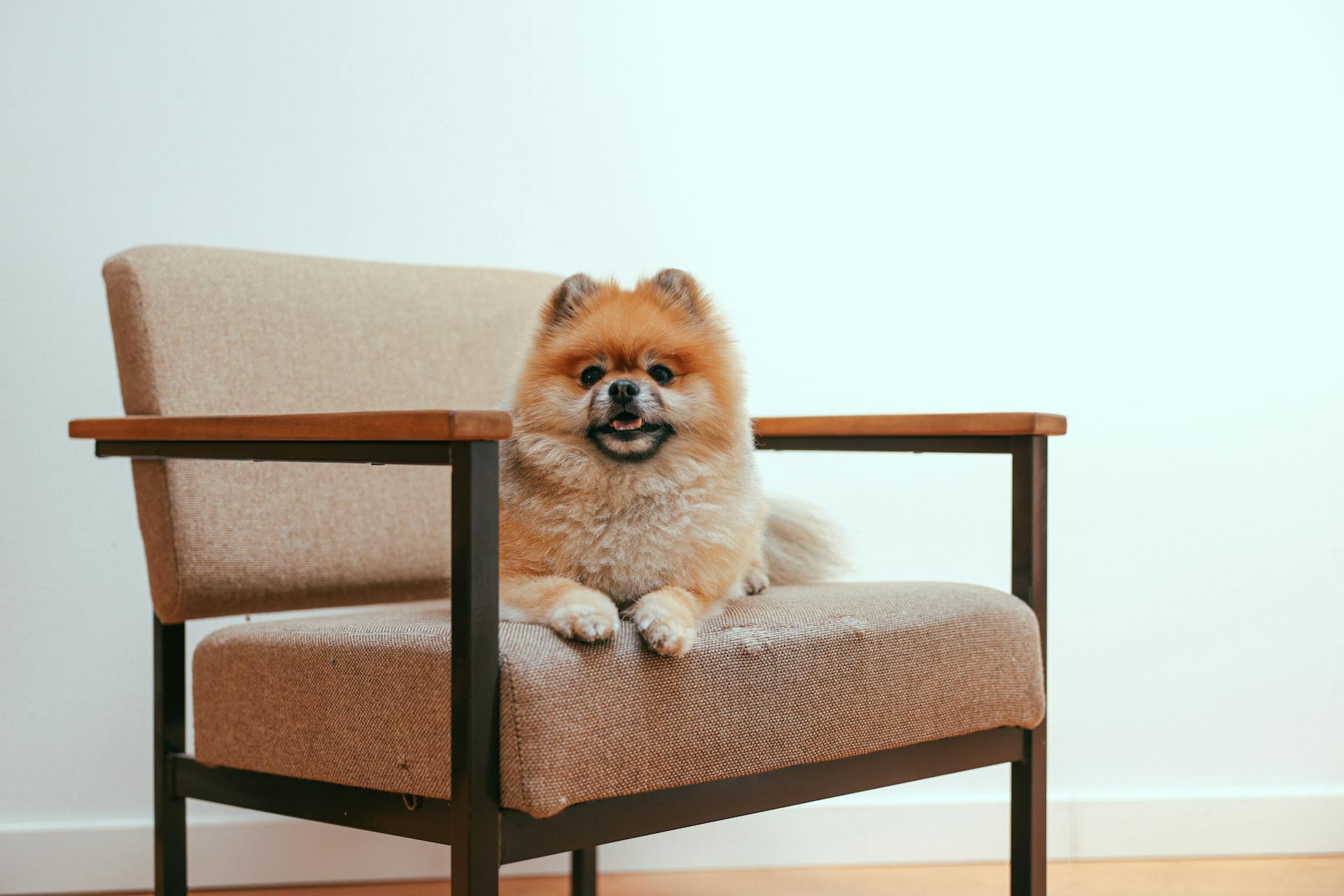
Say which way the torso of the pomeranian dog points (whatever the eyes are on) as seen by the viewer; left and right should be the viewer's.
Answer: facing the viewer

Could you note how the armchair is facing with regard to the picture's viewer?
facing the viewer and to the right of the viewer
